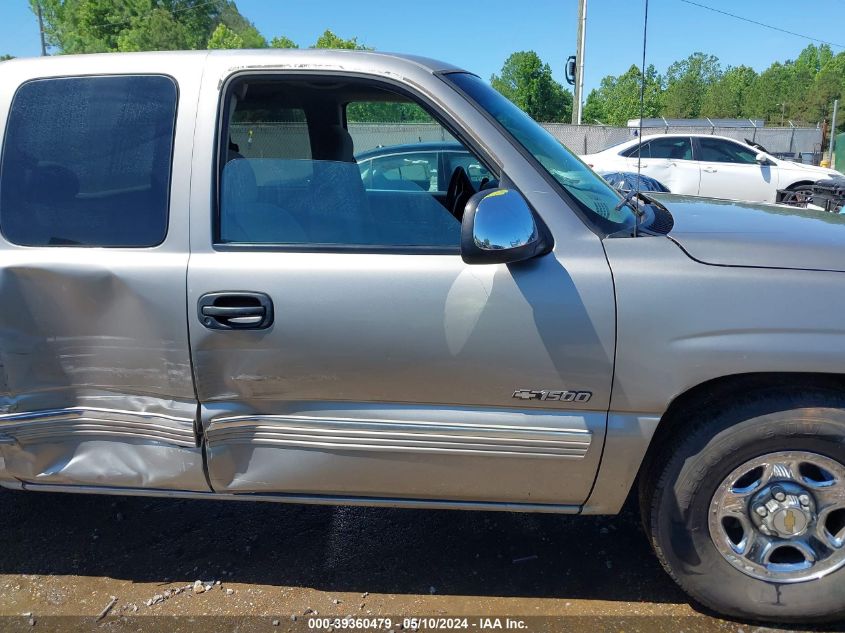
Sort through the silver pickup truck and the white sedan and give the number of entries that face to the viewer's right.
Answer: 2

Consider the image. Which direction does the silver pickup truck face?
to the viewer's right

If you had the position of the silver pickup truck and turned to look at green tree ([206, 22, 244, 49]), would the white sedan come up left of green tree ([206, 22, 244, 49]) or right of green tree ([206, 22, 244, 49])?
right

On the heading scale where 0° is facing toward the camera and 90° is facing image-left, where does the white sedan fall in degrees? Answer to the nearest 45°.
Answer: approximately 270°

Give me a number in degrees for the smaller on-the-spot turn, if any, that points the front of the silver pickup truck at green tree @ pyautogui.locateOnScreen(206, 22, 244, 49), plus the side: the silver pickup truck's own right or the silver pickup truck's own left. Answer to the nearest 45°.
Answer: approximately 90° to the silver pickup truck's own left

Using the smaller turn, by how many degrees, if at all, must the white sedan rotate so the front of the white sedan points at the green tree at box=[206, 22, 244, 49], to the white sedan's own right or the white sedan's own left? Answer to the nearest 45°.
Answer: approximately 135° to the white sedan's own left

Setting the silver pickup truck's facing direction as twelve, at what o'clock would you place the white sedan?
The white sedan is roughly at 10 o'clock from the silver pickup truck.

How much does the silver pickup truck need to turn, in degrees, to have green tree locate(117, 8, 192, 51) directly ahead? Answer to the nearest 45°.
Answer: approximately 90° to its left

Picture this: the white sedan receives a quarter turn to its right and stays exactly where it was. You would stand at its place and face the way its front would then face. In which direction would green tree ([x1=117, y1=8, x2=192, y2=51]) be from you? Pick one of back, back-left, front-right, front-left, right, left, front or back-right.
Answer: back-right

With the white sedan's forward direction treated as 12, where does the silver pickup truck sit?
The silver pickup truck is roughly at 3 o'clock from the white sedan.
